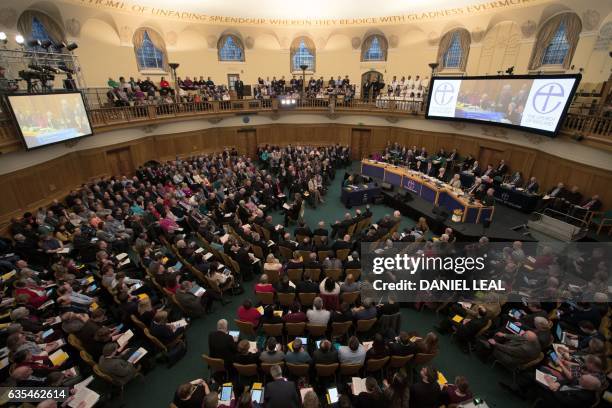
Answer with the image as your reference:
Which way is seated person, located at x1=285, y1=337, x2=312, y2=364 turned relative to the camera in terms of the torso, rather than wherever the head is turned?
away from the camera

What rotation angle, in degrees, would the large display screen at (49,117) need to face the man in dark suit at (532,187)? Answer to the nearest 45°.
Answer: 0° — it already faces them

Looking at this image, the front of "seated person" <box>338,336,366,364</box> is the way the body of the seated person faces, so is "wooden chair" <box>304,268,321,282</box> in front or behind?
in front

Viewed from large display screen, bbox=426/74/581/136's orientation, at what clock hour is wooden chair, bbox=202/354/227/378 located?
The wooden chair is roughly at 11 o'clock from the large display screen.

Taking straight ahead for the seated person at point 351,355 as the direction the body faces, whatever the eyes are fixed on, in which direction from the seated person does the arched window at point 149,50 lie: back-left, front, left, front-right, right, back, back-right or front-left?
front-left

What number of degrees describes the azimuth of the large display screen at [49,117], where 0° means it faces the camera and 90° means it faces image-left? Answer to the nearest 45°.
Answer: approximately 315°

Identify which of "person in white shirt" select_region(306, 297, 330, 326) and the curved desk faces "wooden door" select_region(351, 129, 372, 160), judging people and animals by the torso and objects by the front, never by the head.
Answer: the person in white shirt

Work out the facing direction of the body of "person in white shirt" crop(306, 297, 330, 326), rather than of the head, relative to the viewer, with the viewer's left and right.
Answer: facing away from the viewer

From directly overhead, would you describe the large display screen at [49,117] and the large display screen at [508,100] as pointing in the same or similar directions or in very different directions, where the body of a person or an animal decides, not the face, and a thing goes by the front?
very different directions

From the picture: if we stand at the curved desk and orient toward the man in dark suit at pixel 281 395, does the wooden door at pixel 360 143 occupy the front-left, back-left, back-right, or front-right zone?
back-right

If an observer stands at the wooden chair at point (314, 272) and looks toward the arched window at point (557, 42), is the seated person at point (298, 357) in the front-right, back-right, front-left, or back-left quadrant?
back-right

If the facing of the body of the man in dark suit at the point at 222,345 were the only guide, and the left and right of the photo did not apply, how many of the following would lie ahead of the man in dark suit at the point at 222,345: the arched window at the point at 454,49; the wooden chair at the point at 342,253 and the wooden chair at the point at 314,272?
3

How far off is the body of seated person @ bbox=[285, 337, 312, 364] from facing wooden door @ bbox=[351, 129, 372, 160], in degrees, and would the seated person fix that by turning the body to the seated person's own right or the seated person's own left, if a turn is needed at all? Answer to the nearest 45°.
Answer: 0° — they already face it

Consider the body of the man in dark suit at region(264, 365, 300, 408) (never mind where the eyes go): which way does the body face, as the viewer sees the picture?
away from the camera

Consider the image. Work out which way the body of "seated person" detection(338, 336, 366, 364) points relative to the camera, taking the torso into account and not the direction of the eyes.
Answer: away from the camera

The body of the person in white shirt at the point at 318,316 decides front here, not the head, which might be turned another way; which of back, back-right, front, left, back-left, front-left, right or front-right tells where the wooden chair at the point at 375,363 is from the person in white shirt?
back-right

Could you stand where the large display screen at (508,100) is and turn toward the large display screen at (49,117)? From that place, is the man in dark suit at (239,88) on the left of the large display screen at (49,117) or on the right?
right

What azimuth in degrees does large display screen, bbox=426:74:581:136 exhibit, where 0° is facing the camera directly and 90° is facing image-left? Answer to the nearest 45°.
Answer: approximately 45°

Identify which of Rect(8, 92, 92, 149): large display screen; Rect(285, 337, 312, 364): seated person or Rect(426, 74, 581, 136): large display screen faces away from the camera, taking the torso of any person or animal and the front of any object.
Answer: the seated person

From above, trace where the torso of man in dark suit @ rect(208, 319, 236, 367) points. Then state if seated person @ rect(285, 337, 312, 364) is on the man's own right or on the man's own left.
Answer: on the man's own right

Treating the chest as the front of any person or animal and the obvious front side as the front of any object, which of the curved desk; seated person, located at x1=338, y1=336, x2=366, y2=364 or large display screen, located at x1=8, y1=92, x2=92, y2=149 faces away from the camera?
the seated person

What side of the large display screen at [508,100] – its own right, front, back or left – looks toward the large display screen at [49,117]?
front
